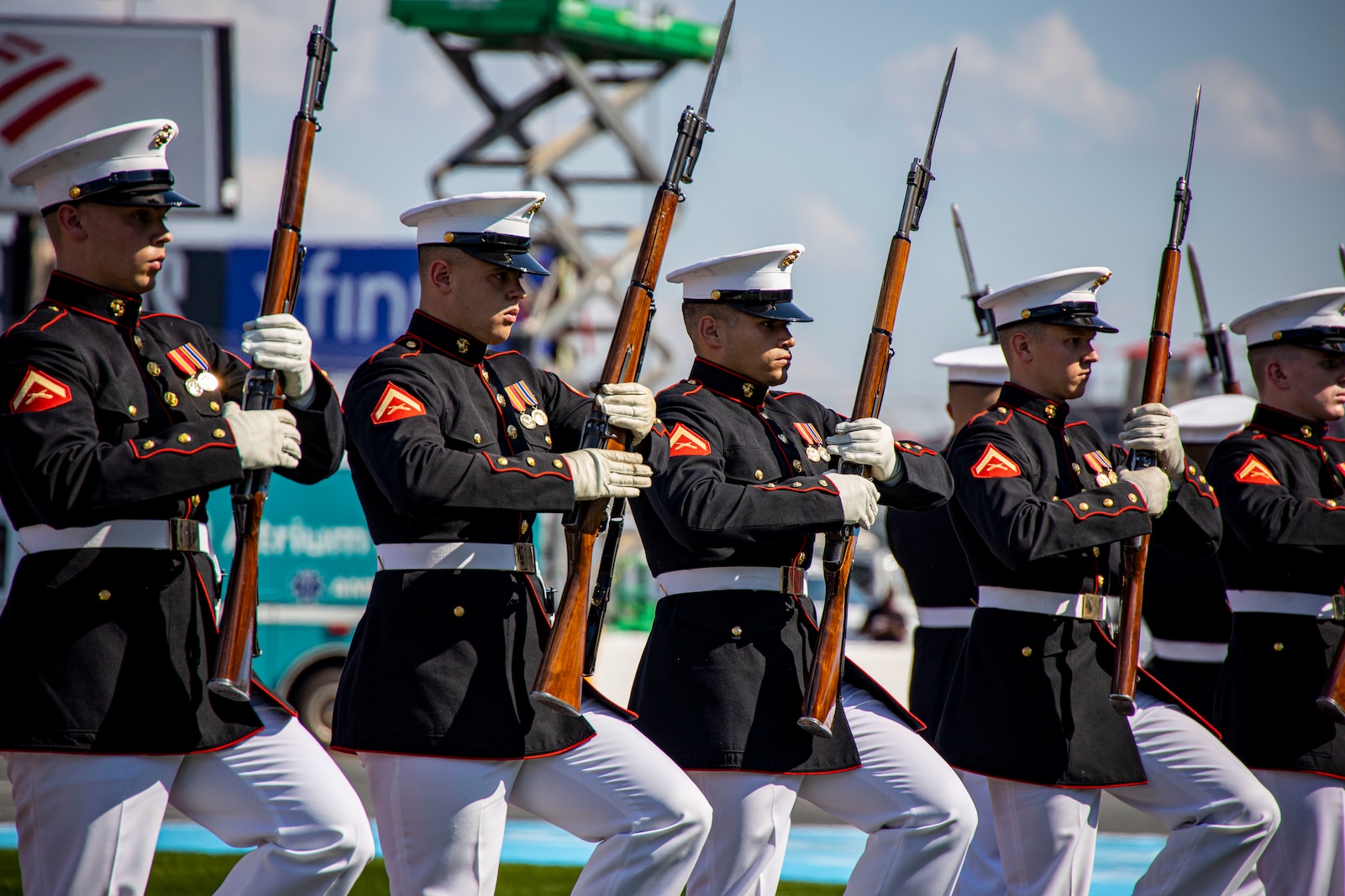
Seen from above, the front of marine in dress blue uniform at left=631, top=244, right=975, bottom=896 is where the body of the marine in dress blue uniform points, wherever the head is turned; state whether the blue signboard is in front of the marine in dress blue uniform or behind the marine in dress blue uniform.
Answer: behind

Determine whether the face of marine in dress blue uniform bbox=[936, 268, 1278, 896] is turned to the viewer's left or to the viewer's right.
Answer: to the viewer's right

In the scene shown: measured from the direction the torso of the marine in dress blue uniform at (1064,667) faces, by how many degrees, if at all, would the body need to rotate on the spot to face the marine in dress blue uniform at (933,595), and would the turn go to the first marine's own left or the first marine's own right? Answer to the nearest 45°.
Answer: approximately 180°

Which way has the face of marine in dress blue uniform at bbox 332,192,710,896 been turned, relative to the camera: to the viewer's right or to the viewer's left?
to the viewer's right

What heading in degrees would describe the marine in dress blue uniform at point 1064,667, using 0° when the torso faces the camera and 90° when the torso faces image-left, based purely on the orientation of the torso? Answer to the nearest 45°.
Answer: approximately 315°

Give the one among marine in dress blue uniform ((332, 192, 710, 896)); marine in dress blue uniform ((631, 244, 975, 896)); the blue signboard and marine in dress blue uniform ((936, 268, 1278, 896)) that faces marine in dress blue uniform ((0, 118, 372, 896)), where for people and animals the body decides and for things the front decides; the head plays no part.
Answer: the blue signboard

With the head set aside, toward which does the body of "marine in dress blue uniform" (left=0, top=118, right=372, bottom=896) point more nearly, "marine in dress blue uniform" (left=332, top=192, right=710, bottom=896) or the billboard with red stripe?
the marine in dress blue uniform

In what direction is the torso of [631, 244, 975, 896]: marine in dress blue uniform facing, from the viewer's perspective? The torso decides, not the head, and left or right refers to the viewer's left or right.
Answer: facing the viewer and to the right of the viewer

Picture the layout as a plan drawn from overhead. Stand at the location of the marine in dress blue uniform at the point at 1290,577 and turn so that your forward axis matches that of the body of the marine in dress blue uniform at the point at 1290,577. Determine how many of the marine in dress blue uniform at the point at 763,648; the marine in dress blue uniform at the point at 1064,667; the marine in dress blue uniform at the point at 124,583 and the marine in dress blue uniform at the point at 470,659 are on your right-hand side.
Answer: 4

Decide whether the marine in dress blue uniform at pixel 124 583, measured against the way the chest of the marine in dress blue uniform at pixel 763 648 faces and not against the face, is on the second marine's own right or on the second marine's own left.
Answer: on the second marine's own right

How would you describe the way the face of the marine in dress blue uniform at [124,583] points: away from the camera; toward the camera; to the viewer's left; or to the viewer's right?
to the viewer's right

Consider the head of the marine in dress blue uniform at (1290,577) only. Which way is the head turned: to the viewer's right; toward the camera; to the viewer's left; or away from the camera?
to the viewer's right
